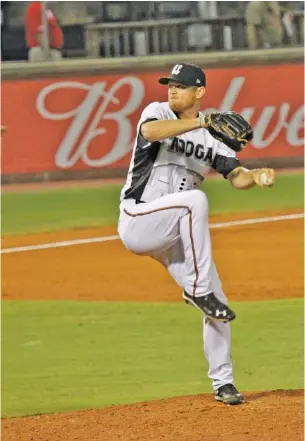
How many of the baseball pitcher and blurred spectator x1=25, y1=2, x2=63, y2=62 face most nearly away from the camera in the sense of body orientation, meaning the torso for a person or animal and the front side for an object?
0

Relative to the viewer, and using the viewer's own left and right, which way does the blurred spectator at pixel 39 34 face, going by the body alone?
facing the viewer

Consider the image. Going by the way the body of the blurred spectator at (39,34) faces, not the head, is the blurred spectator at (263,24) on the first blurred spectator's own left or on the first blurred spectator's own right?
on the first blurred spectator's own left

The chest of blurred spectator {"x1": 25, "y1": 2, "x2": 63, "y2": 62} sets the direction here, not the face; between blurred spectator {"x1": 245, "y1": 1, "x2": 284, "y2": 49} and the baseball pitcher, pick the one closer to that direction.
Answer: the baseball pitcher

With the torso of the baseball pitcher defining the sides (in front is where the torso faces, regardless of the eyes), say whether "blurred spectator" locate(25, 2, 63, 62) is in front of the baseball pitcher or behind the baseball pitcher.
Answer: behind

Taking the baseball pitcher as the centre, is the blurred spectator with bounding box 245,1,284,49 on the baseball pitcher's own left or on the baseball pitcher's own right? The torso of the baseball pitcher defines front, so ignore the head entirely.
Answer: on the baseball pitcher's own left

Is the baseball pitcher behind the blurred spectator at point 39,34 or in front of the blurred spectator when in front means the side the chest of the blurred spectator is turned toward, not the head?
in front
